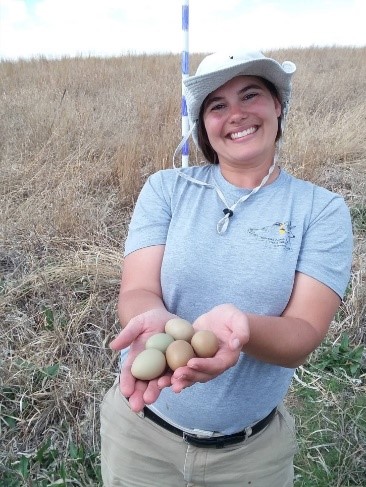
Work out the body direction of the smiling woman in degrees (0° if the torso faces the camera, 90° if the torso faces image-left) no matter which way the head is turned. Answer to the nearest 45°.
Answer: approximately 0°

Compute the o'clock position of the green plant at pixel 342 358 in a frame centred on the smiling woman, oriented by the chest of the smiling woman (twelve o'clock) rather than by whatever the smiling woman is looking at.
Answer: The green plant is roughly at 7 o'clock from the smiling woman.

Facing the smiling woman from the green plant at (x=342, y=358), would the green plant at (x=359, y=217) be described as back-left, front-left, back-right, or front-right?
back-right

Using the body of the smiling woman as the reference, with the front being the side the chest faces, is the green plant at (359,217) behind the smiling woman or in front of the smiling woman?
behind
